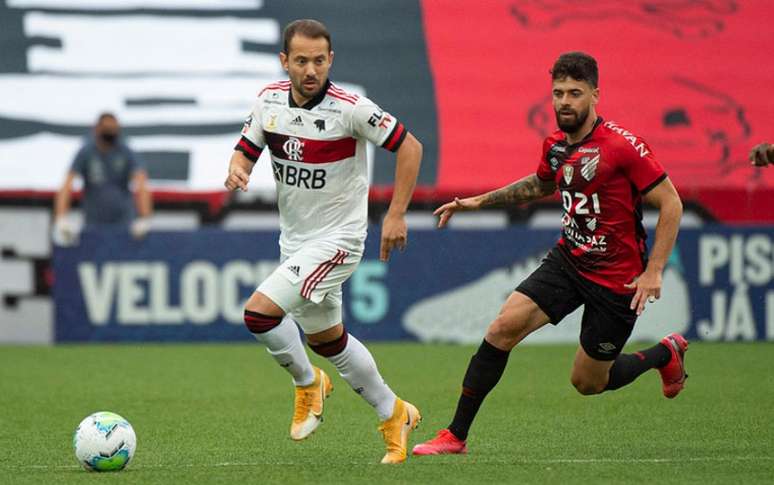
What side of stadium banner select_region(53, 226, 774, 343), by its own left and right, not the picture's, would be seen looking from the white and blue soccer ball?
front

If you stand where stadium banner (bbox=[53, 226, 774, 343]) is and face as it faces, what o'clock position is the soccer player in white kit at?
The soccer player in white kit is roughly at 12 o'clock from the stadium banner.

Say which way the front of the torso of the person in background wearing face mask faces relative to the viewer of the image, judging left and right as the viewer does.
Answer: facing the viewer

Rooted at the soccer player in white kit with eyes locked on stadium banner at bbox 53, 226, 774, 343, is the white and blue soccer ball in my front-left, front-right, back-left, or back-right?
back-left

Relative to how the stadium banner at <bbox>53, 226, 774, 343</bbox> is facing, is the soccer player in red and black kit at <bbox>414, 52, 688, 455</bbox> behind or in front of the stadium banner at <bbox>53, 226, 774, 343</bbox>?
in front

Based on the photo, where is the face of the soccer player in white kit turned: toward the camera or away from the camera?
toward the camera

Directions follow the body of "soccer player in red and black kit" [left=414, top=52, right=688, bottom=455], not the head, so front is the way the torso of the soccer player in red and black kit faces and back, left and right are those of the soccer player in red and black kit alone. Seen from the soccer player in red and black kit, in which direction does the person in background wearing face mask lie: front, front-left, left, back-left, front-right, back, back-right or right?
right

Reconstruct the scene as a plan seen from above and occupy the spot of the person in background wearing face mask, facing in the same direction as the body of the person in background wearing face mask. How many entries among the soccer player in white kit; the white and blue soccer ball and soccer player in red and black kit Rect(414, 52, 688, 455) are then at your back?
0

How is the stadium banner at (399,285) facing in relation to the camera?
toward the camera

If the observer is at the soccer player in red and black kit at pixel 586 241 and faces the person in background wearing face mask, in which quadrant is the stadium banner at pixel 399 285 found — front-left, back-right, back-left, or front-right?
front-right

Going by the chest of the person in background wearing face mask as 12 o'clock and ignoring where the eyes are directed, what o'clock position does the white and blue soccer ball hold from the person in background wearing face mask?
The white and blue soccer ball is roughly at 12 o'clock from the person in background wearing face mask.

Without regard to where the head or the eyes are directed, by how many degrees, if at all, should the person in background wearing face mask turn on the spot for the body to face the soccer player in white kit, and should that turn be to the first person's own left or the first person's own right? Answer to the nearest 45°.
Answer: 0° — they already face them

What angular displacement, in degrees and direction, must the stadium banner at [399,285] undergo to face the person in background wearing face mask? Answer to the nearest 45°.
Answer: approximately 90° to its right

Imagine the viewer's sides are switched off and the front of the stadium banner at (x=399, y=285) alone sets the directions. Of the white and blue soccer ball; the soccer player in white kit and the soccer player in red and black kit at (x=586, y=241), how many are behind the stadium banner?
0

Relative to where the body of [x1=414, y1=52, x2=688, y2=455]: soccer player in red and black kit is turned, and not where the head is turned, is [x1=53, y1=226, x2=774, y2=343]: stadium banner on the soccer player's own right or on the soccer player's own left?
on the soccer player's own right

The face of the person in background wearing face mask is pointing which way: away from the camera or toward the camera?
toward the camera

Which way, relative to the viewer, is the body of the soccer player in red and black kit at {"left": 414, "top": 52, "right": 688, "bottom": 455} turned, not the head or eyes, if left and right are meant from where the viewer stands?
facing the viewer and to the left of the viewer

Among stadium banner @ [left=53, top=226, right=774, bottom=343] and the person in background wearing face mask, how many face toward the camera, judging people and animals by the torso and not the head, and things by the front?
2
